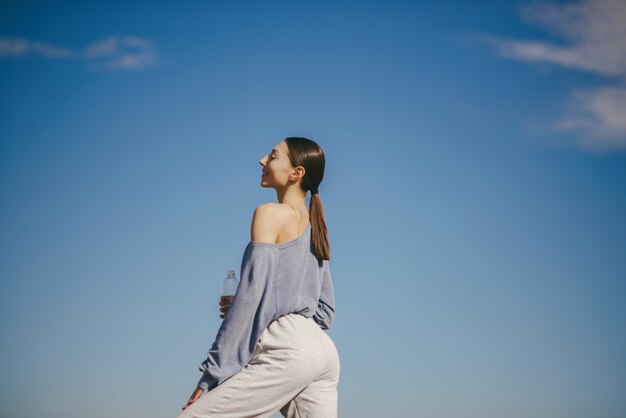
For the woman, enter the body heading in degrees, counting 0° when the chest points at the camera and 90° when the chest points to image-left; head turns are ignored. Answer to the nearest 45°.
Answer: approximately 135°

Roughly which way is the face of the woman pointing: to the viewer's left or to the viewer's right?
to the viewer's left
